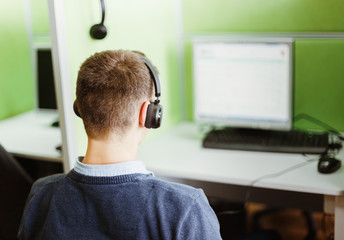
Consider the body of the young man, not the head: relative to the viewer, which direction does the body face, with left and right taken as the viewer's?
facing away from the viewer

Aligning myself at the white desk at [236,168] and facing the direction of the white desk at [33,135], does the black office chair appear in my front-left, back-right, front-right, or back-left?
front-left

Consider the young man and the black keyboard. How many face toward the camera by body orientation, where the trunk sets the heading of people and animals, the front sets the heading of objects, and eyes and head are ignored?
1

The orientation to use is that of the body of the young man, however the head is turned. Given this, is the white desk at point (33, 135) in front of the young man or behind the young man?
in front

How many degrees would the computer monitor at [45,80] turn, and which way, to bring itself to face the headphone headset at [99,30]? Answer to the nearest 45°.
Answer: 0° — it already faces it

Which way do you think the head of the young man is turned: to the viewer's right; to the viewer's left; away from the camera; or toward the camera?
away from the camera

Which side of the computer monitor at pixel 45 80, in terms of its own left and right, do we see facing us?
front

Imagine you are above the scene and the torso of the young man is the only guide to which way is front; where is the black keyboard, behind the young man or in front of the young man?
in front

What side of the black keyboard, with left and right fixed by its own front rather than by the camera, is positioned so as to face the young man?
front

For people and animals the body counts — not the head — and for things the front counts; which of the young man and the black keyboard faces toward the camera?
the black keyboard

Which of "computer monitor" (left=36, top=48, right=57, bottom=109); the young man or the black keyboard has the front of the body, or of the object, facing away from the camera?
the young man

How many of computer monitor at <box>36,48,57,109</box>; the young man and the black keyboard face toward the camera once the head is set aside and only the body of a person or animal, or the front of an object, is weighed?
2
